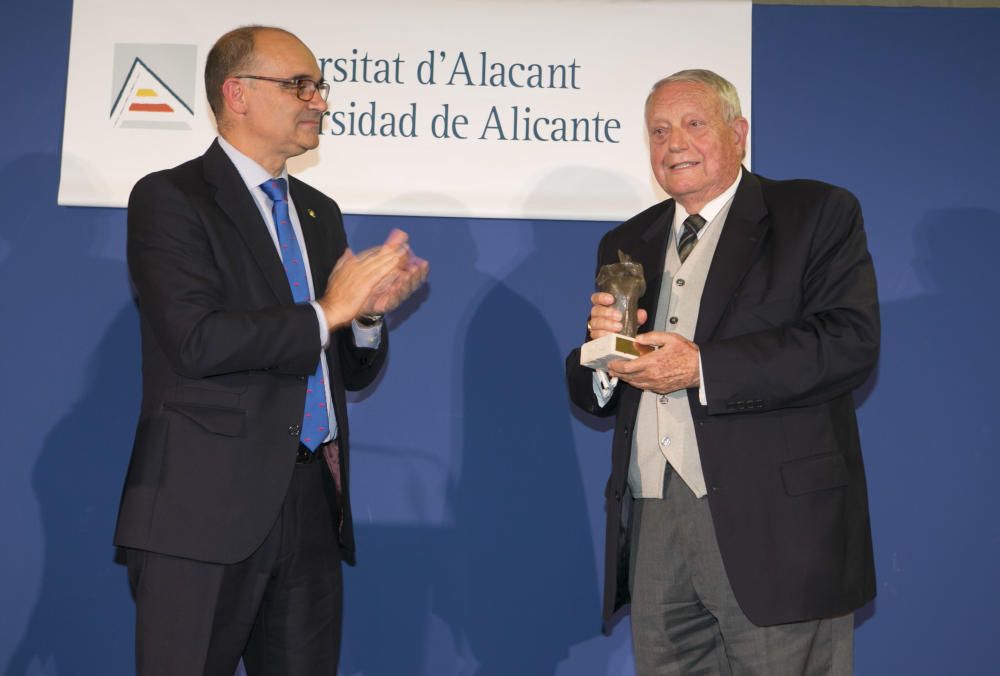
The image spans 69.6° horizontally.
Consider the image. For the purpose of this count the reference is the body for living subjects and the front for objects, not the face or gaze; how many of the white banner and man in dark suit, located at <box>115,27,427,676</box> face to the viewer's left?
0

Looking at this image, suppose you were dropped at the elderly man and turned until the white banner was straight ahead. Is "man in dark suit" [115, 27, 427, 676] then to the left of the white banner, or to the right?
left

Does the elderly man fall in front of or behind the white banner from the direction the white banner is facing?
in front

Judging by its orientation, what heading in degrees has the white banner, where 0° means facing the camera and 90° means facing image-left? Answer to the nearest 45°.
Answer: approximately 0°

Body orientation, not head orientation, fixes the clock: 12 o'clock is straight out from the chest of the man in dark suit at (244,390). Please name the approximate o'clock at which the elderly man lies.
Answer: The elderly man is roughly at 11 o'clock from the man in dark suit.

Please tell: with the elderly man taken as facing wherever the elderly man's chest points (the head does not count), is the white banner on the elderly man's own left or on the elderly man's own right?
on the elderly man's own right

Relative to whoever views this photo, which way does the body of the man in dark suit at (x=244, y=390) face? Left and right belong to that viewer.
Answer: facing the viewer and to the right of the viewer

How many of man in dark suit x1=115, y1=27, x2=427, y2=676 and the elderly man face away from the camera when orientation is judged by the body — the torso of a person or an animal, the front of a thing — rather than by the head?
0

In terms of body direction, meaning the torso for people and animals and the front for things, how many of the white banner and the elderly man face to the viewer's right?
0

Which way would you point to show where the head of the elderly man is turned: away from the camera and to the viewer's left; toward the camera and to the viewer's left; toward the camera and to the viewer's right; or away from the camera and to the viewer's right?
toward the camera and to the viewer's left

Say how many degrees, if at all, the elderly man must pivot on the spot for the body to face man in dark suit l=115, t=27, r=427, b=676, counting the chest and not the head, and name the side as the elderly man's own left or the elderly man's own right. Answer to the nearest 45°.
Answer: approximately 45° to the elderly man's own right
